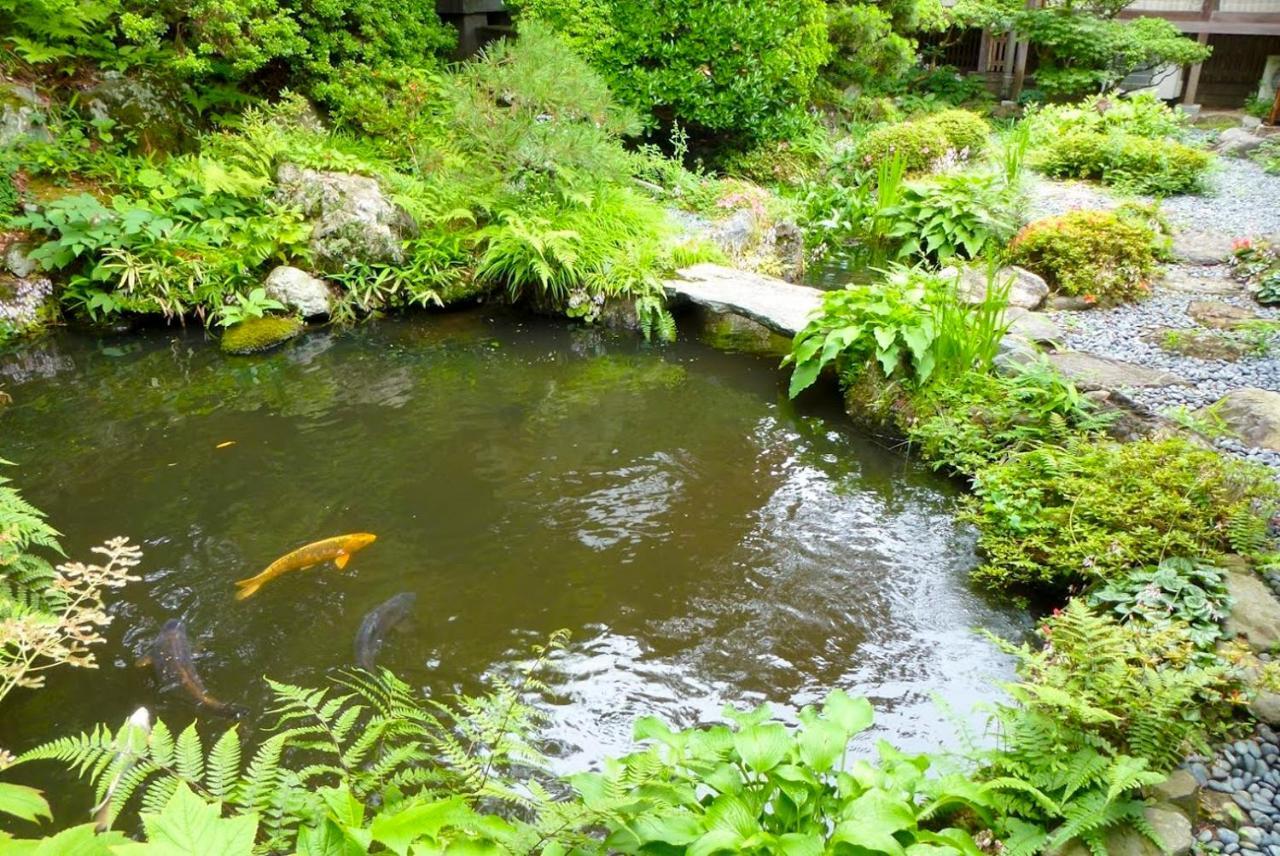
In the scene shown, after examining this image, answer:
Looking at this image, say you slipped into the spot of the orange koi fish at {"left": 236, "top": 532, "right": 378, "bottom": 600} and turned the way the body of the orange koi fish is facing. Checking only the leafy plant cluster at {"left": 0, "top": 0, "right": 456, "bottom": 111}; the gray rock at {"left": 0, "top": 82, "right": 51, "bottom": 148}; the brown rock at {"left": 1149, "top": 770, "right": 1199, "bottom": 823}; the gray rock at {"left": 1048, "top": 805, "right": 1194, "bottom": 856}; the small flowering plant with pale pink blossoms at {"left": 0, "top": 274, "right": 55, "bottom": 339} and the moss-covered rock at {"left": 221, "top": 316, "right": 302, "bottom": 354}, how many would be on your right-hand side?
2

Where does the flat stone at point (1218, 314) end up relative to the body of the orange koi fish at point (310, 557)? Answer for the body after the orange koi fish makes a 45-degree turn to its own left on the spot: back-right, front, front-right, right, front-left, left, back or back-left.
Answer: right

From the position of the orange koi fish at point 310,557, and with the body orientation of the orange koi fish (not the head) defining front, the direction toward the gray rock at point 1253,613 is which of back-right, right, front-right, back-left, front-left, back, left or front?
right

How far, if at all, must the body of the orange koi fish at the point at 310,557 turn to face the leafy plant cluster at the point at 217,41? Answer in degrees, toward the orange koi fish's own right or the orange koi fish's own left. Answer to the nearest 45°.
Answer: approximately 45° to the orange koi fish's own left

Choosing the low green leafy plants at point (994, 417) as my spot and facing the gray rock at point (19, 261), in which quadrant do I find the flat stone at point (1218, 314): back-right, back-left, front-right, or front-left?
back-right

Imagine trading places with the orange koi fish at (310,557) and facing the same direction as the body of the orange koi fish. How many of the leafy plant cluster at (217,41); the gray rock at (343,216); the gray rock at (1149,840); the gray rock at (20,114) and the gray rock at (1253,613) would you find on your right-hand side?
2

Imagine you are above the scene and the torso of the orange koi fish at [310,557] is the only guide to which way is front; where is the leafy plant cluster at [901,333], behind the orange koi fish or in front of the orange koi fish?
in front

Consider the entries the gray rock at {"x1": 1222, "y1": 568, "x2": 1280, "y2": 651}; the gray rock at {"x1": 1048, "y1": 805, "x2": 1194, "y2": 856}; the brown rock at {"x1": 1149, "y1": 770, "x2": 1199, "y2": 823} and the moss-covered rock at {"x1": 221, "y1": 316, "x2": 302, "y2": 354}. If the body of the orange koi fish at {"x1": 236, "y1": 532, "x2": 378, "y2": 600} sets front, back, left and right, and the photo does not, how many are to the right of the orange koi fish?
3

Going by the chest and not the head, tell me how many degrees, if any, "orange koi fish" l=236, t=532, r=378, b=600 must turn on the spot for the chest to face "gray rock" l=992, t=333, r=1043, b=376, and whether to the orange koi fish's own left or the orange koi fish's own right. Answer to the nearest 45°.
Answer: approximately 45° to the orange koi fish's own right

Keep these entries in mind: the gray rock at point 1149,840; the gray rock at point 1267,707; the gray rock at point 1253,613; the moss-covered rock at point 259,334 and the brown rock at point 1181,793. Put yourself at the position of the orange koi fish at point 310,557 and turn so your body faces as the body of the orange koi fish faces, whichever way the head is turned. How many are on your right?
4

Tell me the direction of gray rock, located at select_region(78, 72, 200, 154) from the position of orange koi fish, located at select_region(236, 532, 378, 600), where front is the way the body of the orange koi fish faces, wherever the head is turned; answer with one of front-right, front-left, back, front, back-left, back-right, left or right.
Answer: front-left

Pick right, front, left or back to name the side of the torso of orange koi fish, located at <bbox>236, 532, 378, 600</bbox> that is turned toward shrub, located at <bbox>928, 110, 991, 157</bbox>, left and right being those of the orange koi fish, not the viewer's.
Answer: front

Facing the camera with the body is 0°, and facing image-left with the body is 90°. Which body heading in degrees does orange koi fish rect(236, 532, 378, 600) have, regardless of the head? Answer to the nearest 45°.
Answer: approximately 225°

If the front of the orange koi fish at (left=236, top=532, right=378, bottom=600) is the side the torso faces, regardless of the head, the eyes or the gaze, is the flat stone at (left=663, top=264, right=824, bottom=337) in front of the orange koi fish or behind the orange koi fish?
in front
